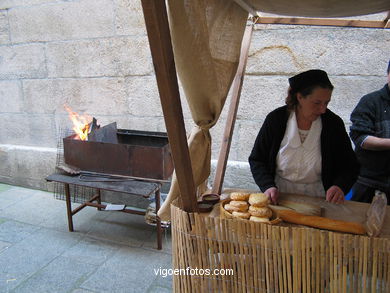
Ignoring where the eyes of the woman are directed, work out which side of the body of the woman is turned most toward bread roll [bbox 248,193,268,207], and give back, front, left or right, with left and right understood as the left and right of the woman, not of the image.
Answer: front

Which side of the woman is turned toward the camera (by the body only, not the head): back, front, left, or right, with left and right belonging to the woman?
front

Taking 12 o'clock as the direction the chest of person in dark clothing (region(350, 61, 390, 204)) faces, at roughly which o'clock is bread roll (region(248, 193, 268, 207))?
The bread roll is roughly at 1 o'clock from the person in dark clothing.

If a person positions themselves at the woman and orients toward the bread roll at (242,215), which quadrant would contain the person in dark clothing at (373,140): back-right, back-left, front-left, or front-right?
back-left

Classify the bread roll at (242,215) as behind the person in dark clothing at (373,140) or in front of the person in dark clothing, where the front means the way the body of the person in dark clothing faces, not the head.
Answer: in front

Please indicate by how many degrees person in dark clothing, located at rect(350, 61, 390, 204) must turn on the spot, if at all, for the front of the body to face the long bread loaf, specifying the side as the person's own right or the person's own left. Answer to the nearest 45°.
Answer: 0° — they already face it

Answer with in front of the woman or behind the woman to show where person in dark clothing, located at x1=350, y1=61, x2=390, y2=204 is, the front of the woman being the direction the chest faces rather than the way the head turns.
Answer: behind
